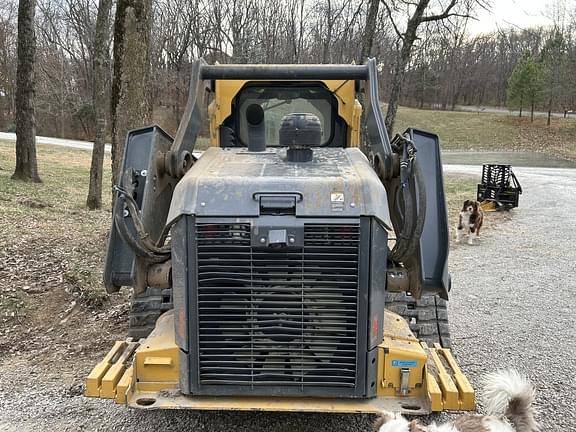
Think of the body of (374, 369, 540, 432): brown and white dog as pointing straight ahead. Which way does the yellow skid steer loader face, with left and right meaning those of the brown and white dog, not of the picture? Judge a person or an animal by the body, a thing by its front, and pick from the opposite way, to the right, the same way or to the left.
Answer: to the right

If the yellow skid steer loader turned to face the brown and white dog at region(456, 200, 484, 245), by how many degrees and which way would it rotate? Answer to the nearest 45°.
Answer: approximately 45° to its right

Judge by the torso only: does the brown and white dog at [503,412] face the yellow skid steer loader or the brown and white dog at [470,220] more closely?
the yellow skid steer loader

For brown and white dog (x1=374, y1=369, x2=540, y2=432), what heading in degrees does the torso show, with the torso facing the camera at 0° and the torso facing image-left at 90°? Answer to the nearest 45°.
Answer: approximately 90°

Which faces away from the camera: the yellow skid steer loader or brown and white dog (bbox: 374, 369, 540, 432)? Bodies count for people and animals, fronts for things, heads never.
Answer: the yellow skid steer loader

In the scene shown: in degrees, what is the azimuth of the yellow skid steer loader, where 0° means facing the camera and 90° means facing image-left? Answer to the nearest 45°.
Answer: approximately 180°

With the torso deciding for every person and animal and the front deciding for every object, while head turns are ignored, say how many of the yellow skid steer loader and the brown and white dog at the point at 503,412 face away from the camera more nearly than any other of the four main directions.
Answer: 1
